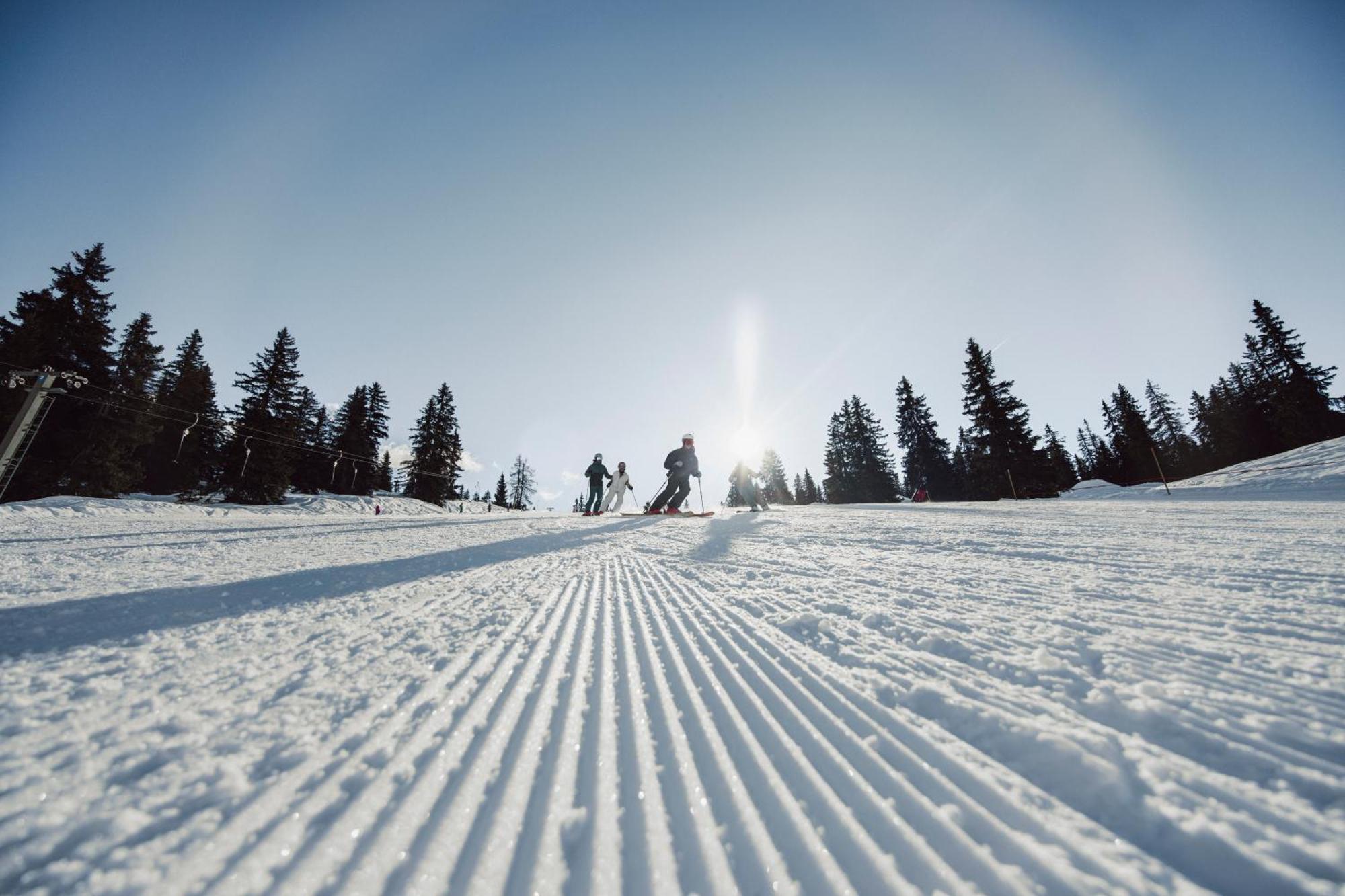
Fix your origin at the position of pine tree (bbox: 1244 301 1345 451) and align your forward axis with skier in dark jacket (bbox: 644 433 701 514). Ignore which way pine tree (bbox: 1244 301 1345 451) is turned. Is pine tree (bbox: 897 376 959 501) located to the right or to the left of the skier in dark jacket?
right

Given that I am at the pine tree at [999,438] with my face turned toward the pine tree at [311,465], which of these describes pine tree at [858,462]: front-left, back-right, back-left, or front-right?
front-right

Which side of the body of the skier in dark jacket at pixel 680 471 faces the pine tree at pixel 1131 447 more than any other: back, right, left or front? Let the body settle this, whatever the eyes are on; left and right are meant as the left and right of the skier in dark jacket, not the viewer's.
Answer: left

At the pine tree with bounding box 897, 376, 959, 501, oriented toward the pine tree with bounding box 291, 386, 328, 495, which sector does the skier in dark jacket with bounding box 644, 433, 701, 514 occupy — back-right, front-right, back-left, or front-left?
front-left

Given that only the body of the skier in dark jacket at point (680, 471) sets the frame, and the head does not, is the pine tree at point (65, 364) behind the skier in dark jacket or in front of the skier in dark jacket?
behind

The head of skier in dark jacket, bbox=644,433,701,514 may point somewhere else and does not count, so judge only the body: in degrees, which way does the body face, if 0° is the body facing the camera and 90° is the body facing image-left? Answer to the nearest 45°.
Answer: approximately 315°

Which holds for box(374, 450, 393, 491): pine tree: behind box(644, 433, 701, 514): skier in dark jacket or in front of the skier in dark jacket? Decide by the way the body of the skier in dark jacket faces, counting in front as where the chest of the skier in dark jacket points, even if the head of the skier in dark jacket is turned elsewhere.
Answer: behind

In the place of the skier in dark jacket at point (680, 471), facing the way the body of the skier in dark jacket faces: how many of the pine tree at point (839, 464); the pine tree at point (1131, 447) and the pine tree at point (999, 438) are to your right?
0

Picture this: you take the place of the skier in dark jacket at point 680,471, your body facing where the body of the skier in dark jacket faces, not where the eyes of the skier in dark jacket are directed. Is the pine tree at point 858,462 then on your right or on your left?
on your left

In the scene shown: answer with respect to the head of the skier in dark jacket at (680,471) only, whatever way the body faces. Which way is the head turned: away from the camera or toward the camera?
toward the camera
